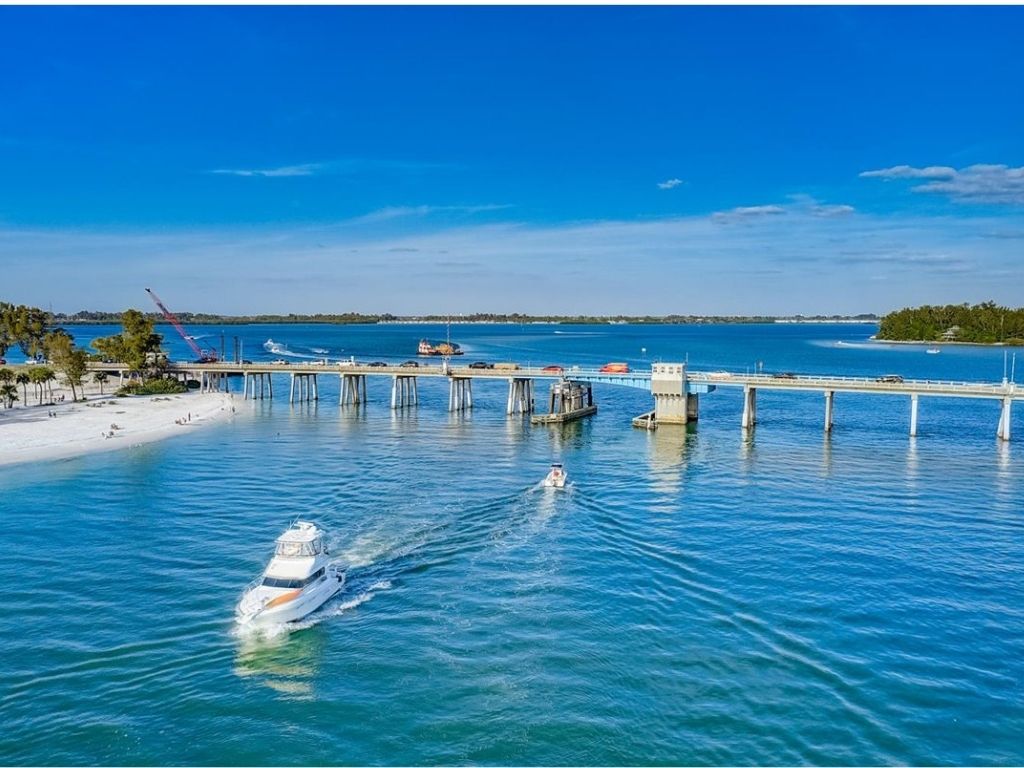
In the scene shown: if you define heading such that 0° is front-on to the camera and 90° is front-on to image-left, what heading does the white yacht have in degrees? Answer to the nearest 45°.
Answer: approximately 45°
